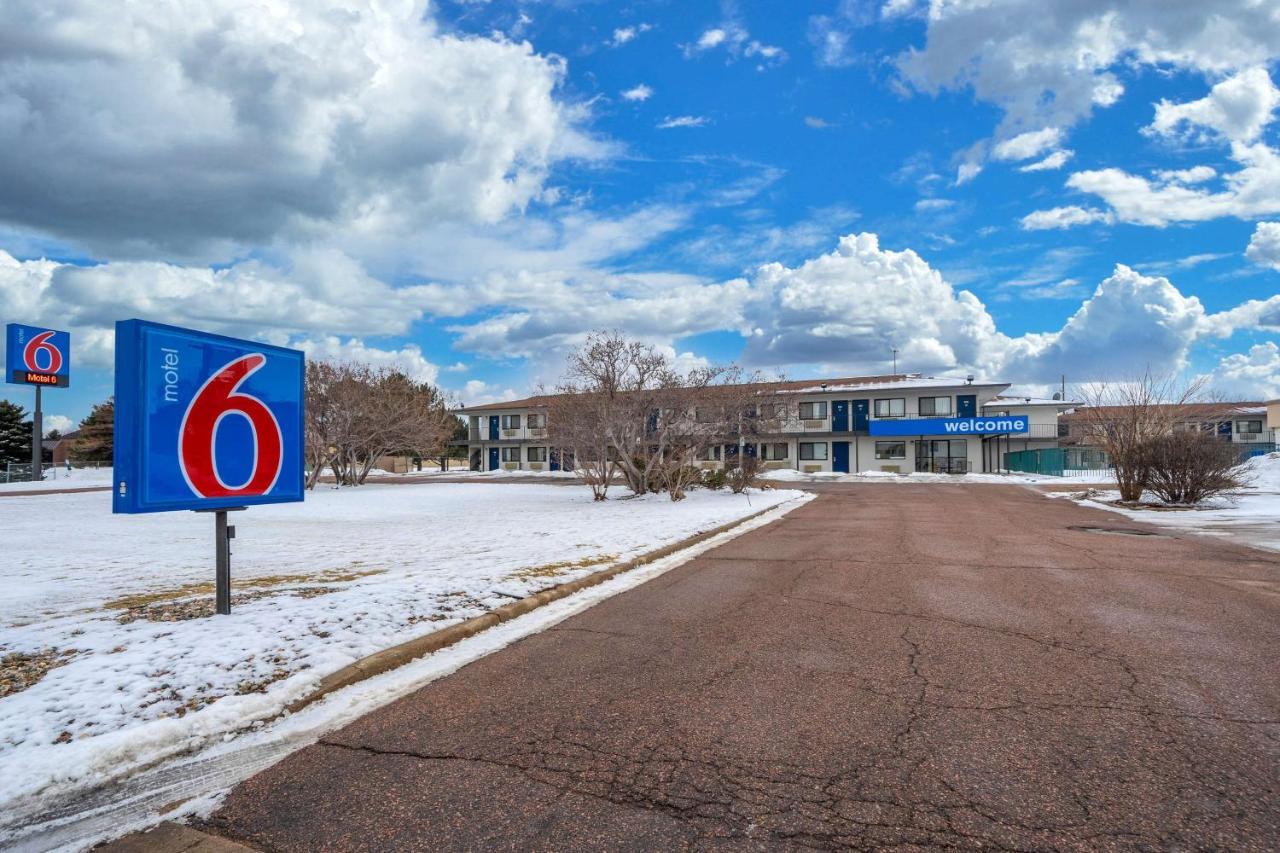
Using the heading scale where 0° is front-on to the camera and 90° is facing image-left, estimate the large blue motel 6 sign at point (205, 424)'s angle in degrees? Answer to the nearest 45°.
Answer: approximately 315°

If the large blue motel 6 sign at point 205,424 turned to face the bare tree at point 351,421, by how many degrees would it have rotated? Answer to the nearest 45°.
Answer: approximately 135° to its left

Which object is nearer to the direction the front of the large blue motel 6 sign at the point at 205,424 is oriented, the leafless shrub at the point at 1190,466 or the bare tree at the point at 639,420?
the leafless shrub

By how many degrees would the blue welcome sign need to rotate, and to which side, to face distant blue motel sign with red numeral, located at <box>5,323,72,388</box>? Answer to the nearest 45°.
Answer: approximately 45° to its right

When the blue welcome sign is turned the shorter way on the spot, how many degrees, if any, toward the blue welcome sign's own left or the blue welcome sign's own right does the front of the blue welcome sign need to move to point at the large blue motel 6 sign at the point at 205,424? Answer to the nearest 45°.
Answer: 0° — it already faces it

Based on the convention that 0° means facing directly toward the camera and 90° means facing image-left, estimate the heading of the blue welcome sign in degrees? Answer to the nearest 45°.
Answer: approximately 0°

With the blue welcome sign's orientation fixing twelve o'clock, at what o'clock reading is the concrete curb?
The concrete curb is roughly at 12 o'clock from the blue welcome sign.
